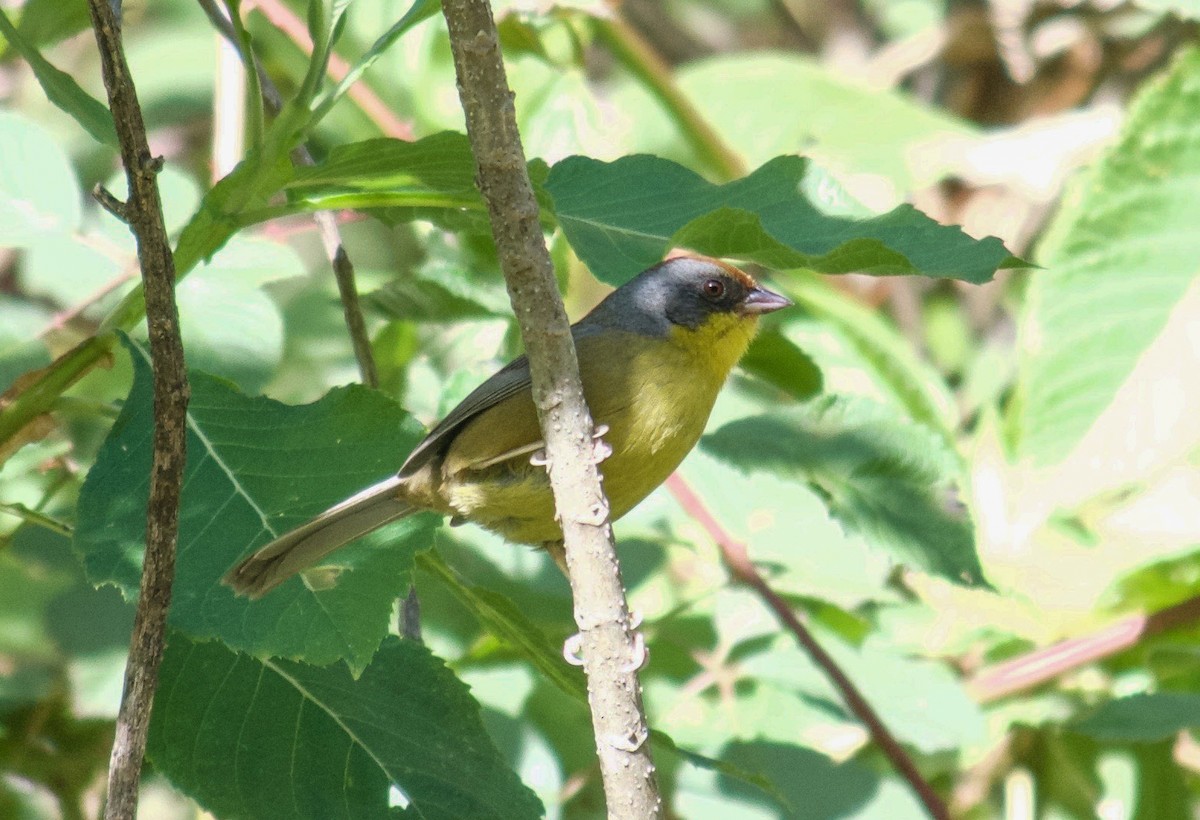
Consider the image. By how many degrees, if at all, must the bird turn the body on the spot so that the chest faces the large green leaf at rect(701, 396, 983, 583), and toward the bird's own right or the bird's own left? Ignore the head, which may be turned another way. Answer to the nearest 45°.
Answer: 0° — it already faces it

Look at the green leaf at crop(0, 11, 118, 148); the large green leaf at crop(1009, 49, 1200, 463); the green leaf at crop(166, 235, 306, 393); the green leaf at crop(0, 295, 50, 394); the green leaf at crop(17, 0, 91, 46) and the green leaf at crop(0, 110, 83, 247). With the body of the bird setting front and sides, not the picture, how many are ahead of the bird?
1

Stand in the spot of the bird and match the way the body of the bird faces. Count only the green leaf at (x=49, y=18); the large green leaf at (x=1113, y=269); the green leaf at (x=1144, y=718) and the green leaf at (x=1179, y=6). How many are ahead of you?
3

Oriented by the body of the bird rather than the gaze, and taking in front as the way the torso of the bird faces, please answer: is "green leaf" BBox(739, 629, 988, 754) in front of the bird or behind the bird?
in front

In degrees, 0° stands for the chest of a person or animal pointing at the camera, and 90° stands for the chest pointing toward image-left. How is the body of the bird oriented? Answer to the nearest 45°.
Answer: approximately 270°

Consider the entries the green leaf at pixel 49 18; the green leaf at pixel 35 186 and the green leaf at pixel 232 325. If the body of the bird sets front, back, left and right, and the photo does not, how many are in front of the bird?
0

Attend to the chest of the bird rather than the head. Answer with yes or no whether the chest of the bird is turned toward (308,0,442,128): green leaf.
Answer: no

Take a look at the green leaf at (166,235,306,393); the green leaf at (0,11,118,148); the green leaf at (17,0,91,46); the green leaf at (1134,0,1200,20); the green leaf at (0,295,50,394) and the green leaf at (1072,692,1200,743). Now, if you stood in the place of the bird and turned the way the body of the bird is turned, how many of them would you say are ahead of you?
2

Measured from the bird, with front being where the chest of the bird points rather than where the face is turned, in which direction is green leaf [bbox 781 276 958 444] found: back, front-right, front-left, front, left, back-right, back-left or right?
front-left

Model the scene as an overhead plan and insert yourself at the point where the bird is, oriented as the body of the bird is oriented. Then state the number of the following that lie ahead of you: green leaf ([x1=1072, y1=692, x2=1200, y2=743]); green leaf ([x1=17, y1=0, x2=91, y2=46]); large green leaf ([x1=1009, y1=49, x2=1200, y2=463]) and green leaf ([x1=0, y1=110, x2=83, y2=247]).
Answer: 2

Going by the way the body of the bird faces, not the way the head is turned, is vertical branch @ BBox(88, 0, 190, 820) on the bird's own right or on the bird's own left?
on the bird's own right
